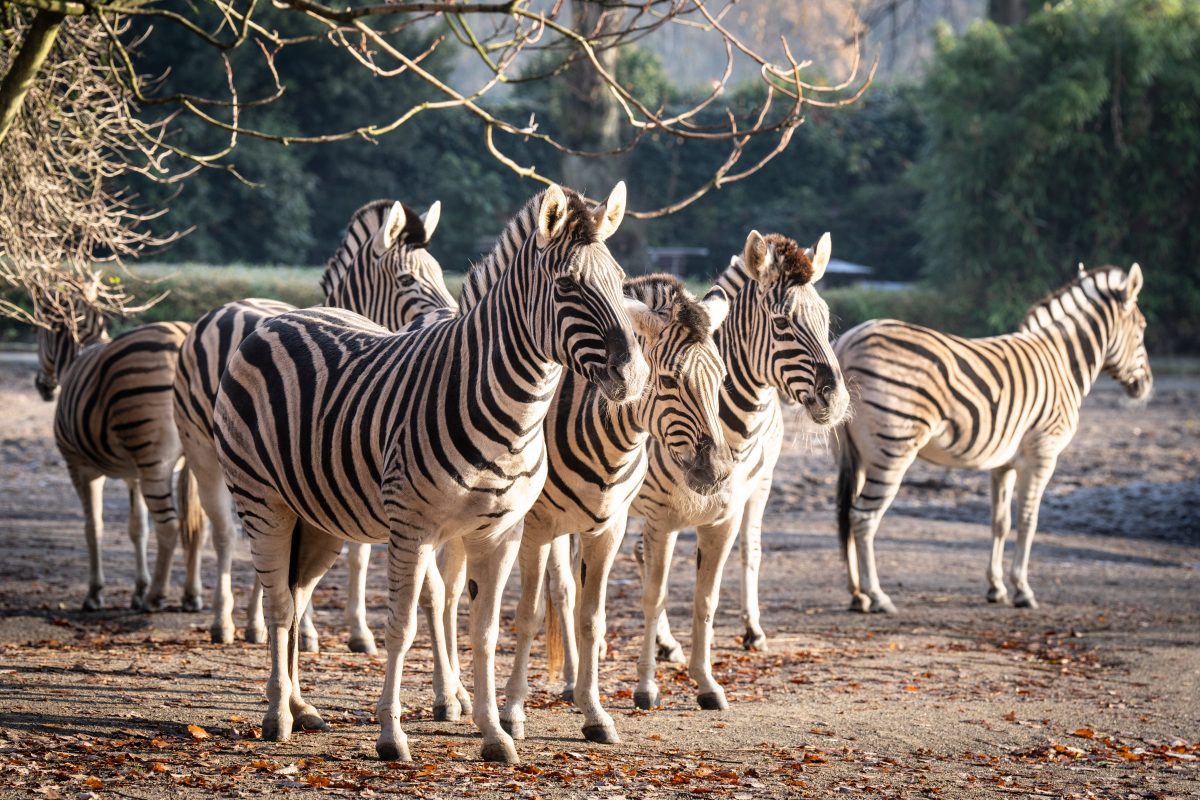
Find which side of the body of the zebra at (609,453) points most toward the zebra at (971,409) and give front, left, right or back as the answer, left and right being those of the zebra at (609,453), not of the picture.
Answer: left

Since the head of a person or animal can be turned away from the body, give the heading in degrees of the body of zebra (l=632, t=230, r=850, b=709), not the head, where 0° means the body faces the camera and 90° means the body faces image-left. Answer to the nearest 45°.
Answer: approximately 315°

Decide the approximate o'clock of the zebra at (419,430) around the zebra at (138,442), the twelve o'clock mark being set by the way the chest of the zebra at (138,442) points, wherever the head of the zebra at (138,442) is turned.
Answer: the zebra at (419,430) is roughly at 7 o'clock from the zebra at (138,442).

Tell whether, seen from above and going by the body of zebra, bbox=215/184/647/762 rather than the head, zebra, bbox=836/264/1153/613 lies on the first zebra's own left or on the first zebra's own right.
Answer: on the first zebra's own left

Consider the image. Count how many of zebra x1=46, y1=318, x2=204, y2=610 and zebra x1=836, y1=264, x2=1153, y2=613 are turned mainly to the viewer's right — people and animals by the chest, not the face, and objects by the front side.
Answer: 1

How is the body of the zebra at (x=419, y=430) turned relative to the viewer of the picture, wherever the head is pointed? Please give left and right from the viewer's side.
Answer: facing the viewer and to the right of the viewer

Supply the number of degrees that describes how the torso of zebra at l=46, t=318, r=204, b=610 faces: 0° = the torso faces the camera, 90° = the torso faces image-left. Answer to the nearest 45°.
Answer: approximately 135°

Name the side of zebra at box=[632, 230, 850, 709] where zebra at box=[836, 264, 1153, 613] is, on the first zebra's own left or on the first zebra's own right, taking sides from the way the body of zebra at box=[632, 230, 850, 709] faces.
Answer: on the first zebra's own left

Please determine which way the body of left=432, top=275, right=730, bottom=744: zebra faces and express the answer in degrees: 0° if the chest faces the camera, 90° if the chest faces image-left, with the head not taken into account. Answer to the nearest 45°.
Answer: approximately 315°

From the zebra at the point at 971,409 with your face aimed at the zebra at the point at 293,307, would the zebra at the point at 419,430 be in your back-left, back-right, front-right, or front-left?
front-left

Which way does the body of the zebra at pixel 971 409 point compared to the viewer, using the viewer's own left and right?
facing to the right of the viewer

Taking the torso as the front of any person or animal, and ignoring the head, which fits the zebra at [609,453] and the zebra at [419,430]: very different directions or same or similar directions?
same or similar directions

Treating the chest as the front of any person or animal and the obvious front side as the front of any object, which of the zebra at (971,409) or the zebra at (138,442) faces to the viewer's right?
the zebra at (971,409)
